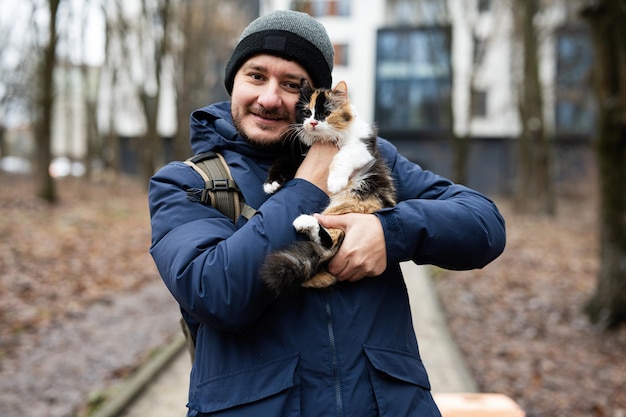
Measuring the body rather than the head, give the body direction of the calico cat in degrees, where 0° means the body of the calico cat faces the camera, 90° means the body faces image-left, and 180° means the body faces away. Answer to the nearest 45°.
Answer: approximately 45°

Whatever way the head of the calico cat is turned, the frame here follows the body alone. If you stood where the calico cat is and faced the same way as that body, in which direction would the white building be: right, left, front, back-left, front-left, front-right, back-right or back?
back-right

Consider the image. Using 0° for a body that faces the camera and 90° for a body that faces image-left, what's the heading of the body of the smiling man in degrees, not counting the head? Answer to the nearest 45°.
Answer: approximately 0°

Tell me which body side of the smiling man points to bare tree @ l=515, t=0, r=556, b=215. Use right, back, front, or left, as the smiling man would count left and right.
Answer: back

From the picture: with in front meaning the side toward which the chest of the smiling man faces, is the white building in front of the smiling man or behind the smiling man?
behind

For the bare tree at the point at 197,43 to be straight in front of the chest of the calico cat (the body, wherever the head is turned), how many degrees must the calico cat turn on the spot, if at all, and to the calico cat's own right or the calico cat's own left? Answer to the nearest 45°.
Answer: approximately 135° to the calico cat's own right

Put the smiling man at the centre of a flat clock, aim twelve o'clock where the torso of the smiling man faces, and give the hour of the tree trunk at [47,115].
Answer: The tree trunk is roughly at 5 o'clock from the smiling man.
